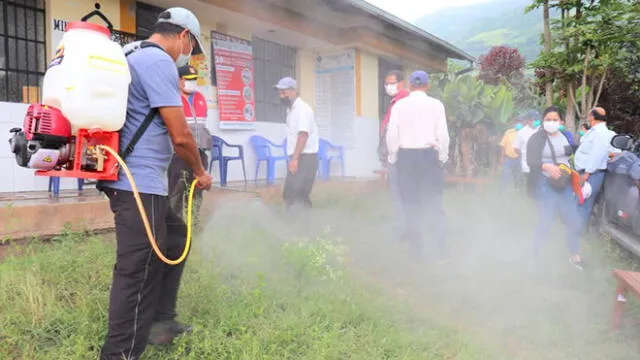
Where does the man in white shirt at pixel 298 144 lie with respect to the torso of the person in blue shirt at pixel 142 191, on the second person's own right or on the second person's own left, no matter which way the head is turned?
on the second person's own left

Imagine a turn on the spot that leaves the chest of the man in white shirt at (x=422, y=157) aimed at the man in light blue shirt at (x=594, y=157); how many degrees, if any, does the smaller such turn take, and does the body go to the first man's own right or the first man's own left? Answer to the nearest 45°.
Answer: approximately 45° to the first man's own right

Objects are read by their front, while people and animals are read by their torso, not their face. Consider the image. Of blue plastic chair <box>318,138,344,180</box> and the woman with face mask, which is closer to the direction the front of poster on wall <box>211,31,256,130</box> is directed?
the woman with face mask

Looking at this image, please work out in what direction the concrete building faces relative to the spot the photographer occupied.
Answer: facing the viewer and to the right of the viewer

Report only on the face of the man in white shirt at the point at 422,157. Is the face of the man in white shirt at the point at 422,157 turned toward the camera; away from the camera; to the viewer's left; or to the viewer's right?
away from the camera

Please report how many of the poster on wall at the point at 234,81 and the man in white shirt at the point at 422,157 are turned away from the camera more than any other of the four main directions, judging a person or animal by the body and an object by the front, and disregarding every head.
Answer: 1

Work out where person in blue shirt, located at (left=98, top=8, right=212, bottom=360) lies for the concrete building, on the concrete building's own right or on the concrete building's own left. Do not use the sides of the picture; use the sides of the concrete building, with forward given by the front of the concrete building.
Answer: on the concrete building's own right

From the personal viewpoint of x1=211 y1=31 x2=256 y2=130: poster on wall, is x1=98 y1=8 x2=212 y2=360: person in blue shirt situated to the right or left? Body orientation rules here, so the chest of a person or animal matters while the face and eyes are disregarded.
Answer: on its right

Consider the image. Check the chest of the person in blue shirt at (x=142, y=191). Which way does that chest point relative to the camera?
to the viewer's right

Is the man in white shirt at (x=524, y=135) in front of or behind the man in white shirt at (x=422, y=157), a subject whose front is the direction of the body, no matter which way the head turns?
in front

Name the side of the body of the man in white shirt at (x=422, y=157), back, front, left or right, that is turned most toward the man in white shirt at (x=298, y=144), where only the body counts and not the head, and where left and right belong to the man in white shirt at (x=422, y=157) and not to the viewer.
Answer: left

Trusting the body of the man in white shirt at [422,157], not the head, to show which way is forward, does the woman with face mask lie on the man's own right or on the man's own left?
on the man's own right

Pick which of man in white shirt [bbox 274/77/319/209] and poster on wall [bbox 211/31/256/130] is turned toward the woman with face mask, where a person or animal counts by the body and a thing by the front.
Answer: the poster on wall
